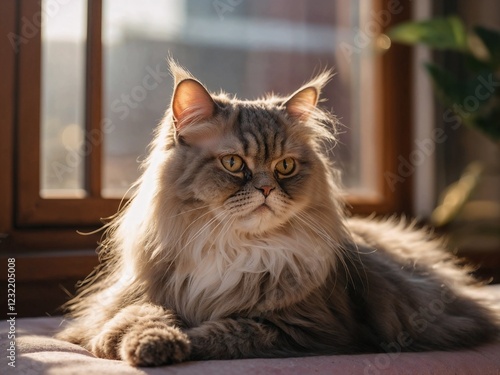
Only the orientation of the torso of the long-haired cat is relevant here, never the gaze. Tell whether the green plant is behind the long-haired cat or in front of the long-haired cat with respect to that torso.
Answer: behind

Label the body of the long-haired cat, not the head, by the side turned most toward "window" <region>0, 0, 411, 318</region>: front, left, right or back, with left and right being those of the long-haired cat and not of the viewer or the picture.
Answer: right

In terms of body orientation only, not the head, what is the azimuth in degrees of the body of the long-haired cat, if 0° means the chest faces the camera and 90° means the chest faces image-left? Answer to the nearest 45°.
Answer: approximately 45°
